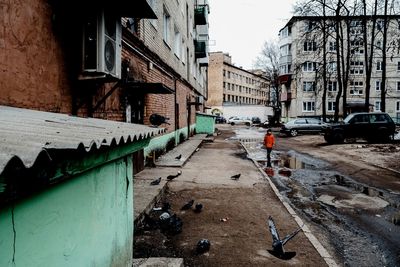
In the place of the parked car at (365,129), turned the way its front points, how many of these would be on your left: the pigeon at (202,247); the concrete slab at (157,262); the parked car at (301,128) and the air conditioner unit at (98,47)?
3

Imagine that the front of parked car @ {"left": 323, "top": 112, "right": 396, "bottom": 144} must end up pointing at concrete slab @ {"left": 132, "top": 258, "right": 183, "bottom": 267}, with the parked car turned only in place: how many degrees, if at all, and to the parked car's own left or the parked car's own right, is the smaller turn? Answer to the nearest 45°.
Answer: approximately 90° to the parked car's own left

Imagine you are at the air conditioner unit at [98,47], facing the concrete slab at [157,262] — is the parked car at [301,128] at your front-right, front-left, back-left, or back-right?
back-left

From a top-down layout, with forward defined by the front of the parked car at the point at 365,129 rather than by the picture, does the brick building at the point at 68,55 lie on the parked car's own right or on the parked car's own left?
on the parked car's own left

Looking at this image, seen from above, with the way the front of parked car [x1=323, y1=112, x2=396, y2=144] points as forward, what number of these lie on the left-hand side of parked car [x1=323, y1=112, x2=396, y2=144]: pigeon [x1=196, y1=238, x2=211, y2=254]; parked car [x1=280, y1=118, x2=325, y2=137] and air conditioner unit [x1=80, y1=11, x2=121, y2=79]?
2

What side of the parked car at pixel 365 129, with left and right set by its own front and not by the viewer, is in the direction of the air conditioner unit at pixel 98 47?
left

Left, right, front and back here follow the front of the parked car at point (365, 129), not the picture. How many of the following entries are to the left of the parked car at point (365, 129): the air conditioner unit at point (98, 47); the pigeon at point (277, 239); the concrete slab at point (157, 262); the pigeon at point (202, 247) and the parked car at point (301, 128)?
4

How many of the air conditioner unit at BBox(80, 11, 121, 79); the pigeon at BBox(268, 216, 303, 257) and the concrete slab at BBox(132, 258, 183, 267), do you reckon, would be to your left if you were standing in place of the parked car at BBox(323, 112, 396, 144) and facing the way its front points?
3

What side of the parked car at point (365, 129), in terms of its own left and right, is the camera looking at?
left

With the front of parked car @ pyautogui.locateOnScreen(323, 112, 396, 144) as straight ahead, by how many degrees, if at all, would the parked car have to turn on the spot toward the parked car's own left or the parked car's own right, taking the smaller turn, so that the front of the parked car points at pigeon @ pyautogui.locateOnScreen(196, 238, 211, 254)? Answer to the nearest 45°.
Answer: approximately 90° to the parked car's own left

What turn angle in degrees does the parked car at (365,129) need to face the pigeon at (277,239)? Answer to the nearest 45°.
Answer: approximately 90° to its left

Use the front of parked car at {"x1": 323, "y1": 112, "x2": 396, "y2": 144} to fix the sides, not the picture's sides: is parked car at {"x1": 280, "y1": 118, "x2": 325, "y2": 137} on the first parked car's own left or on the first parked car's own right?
on the first parked car's own right

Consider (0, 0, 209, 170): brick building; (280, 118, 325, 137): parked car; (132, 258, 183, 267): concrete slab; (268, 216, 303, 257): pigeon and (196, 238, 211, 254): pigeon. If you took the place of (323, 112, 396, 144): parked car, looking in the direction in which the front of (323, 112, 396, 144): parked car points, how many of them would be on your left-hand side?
4
